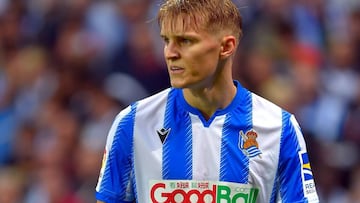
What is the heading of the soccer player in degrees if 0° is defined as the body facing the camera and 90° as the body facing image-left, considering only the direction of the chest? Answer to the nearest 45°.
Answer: approximately 0°
